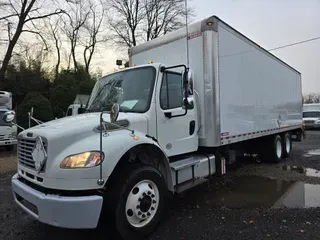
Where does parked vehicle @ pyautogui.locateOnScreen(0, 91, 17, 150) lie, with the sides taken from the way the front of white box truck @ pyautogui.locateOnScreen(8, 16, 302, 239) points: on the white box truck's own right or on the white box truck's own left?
on the white box truck's own right

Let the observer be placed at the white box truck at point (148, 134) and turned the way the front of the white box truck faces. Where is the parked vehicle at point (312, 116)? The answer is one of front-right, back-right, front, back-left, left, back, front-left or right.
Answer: back

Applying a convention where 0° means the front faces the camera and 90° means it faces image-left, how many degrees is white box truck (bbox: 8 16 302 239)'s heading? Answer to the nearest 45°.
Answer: approximately 45°
